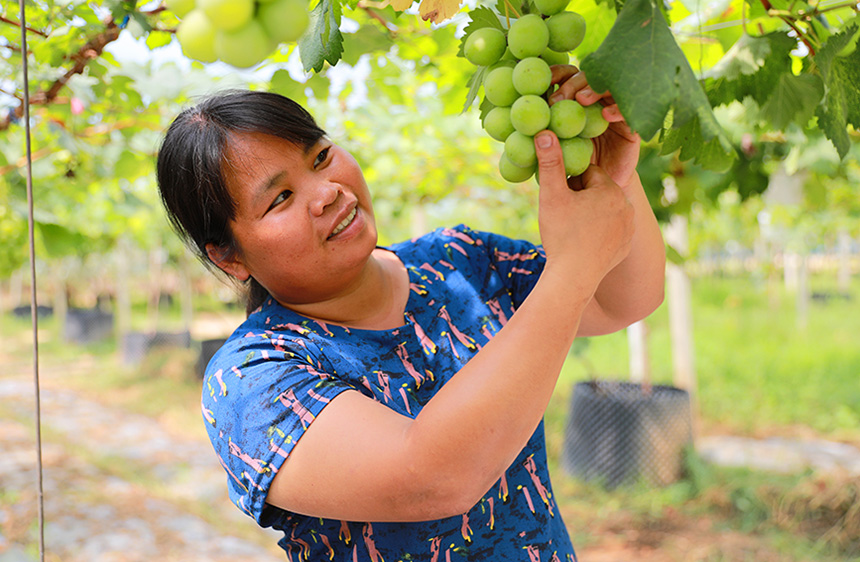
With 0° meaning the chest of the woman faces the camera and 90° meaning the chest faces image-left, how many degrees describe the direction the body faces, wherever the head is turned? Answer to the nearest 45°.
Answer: approximately 315°

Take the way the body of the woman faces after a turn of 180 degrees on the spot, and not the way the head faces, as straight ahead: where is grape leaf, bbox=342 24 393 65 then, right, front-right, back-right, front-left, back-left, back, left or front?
front-right
